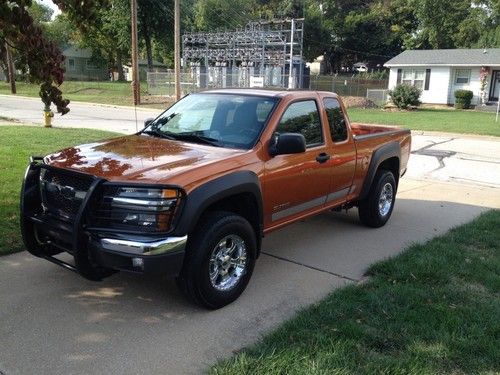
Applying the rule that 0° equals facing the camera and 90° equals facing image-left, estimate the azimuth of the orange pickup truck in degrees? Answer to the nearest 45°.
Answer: approximately 45°

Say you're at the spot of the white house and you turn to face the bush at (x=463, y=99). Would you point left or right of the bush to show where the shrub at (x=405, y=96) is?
right

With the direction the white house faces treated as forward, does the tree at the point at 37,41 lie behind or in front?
in front

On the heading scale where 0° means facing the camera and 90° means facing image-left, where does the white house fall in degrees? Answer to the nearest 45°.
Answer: approximately 0°

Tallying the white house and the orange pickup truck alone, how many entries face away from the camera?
0

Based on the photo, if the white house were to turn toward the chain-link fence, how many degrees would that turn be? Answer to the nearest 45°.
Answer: approximately 90° to its right

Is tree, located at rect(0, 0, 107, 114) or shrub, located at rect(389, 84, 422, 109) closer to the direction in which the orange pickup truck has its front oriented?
the tree

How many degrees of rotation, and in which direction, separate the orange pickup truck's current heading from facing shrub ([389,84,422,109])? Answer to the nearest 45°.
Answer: approximately 180°

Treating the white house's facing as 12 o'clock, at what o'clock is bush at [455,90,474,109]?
The bush is roughly at 11 o'clock from the white house.

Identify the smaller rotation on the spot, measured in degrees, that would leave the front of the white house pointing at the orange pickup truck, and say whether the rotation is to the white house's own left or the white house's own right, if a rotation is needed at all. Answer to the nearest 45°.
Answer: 0° — it already faces it

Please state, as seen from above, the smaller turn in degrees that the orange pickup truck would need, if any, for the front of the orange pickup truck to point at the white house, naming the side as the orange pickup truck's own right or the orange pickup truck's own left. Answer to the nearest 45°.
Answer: approximately 180°

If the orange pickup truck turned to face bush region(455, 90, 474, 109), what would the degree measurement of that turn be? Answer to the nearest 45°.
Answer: approximately 180°
